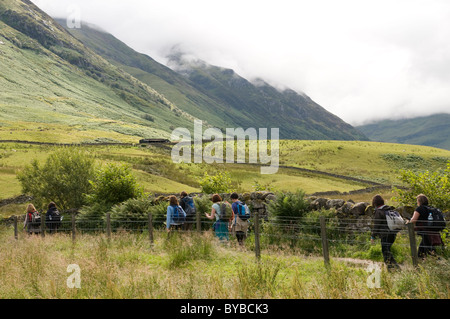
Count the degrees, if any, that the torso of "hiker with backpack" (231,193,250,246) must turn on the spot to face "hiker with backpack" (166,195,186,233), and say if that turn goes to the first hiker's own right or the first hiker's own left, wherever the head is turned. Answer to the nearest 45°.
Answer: approximately 45° to the first hiker's own left

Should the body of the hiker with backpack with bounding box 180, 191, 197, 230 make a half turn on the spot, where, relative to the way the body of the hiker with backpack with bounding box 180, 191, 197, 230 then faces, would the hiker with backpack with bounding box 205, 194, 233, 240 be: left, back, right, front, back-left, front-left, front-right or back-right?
front

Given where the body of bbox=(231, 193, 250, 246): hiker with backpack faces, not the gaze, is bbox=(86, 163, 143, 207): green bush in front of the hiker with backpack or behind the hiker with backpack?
in front

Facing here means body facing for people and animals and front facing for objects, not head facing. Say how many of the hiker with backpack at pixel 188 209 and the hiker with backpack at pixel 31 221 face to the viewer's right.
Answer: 0

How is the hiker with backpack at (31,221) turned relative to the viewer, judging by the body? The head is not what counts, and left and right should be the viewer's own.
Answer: facing away from the viewer and to the left of the viewer

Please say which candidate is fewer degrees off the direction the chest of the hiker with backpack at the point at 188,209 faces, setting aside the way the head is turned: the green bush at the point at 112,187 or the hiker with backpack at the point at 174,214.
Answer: the green bush

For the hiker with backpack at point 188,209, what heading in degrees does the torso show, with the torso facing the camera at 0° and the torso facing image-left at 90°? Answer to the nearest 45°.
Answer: approximately 135°

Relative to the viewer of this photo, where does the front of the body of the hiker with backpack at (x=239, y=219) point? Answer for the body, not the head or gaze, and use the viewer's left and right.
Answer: facing away from the viewer and to the left of the viewer
